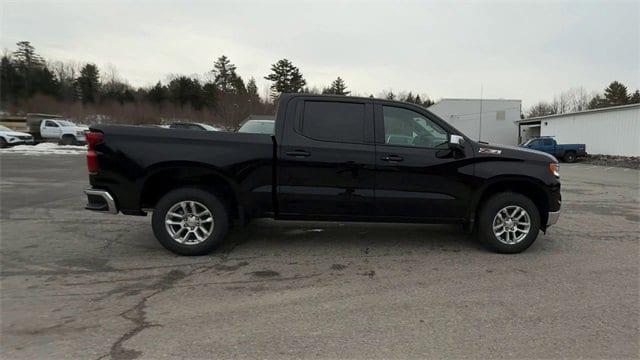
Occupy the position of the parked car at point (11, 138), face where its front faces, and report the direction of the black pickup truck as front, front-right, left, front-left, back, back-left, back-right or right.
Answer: front-right

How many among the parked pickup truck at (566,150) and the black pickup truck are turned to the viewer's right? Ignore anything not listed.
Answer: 1

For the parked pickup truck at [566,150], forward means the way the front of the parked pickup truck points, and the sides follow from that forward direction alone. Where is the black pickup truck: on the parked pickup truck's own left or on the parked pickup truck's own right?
on the parked pickup truck's own left

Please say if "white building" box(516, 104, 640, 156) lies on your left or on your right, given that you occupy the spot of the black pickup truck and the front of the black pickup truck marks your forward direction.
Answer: on your left

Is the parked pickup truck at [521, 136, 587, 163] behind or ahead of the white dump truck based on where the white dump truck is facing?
ahead

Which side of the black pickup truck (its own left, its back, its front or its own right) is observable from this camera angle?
right

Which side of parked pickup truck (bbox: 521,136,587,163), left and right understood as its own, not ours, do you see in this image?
left

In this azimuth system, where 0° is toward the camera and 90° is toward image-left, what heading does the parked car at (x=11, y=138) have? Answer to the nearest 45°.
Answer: approximately 315°

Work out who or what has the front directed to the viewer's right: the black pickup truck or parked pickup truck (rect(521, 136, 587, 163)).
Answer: the black pickup truck

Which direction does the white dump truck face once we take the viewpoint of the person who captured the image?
facing the viewer and to the right of the viewer
